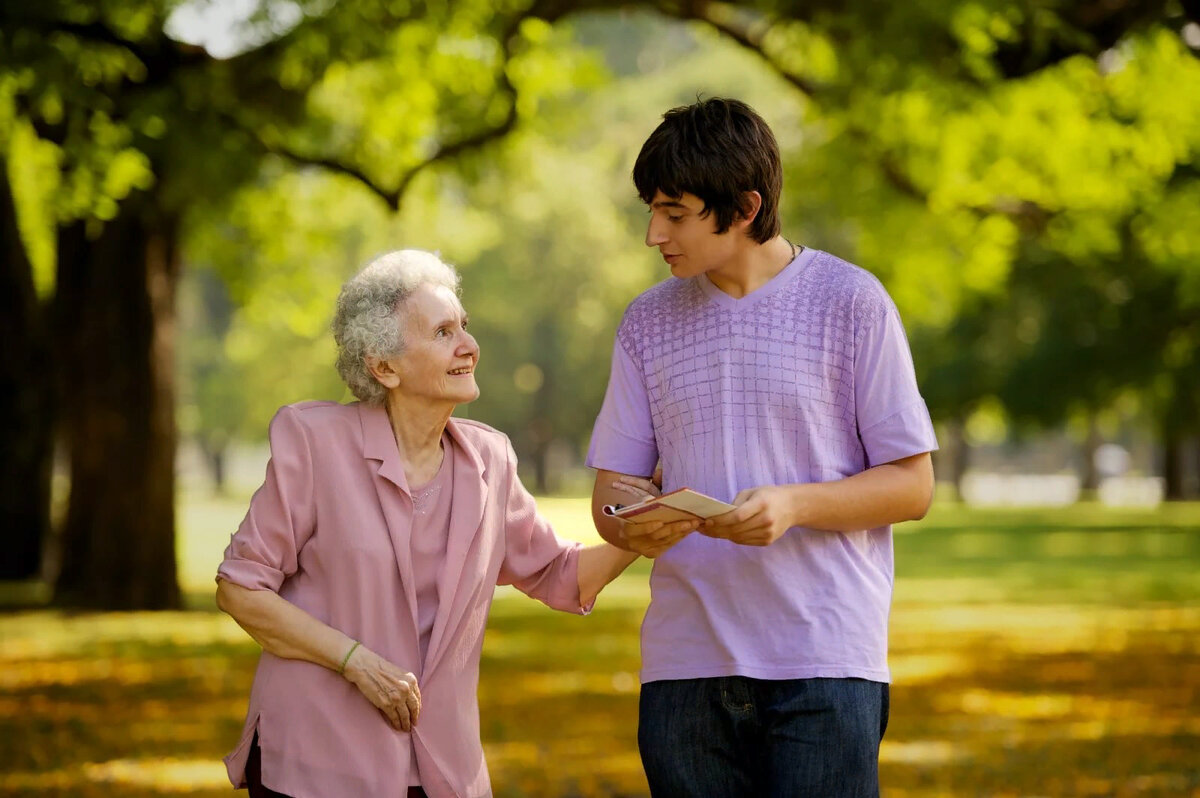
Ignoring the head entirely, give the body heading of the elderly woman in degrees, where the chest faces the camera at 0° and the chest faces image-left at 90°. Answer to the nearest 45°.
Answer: approximately 315°

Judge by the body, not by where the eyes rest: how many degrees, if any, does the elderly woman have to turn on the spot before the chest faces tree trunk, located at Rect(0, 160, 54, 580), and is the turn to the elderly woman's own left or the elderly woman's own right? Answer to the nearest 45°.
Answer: approximately 135° to the elderly woman's own left

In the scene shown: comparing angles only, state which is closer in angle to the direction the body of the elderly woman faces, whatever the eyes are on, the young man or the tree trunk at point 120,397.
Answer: the young man

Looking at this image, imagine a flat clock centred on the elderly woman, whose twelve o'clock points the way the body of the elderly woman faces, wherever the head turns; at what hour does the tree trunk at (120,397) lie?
The tree trunk is roughly at 7 o'clock from the elderly woman.

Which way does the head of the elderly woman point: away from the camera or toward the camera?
toward the camera

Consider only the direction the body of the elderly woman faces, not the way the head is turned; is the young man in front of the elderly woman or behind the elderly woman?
in front

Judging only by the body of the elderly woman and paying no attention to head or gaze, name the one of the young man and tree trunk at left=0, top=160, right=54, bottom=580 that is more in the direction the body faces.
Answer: the young man
